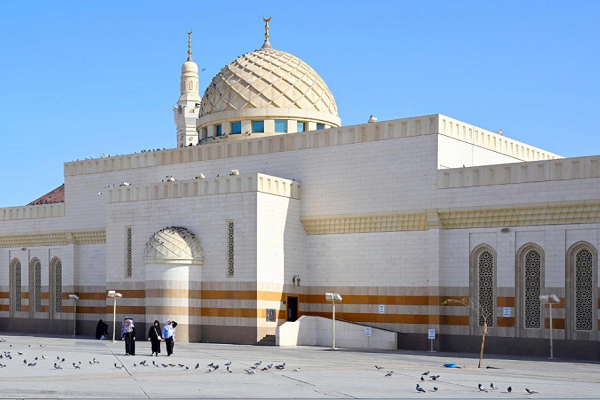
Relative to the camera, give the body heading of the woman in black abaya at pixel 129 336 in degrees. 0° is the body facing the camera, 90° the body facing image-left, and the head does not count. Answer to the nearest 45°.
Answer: approximately 0°

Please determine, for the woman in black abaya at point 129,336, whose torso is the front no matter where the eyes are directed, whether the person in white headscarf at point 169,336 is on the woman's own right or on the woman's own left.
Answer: on the woman's own left

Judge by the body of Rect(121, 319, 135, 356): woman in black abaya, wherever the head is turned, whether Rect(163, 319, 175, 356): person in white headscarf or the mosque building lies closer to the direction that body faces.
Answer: the person in white headscarf
